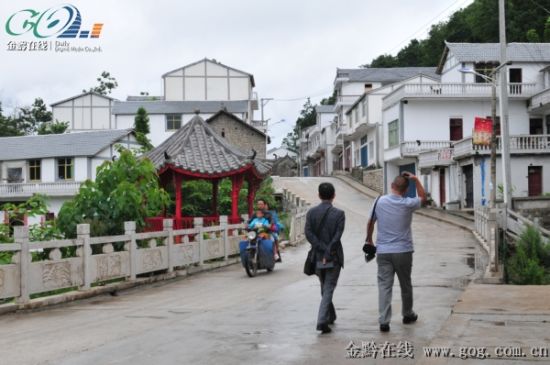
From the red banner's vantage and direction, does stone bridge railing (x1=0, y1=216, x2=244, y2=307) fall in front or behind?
in front

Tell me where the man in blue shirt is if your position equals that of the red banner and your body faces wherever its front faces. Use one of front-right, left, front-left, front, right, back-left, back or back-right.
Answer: front

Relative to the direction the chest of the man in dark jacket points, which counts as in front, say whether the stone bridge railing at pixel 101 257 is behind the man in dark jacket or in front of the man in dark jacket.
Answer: in front

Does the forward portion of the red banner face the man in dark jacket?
yes

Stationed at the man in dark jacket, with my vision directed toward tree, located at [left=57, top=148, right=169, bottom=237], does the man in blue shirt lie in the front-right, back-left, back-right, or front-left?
back-right

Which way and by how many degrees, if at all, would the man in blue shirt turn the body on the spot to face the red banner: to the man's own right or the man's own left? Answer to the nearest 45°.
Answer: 0° — they already face it

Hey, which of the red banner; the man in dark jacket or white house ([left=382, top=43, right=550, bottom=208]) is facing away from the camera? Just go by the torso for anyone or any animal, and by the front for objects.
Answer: the man in dark jacket

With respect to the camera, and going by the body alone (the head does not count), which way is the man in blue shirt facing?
away from the camera

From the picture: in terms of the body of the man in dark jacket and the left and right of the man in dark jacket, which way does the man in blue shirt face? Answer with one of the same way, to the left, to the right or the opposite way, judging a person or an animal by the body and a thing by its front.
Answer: the same way

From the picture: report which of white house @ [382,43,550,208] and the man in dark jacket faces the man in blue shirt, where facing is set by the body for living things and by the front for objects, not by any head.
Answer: the white house

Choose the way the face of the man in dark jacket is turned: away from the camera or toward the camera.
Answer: away from the camera

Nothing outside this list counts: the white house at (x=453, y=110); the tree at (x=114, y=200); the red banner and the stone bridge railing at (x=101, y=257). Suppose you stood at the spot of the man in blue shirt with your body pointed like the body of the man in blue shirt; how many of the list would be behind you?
0

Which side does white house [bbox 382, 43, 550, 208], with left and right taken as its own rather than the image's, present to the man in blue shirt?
front

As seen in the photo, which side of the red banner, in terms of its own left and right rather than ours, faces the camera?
front

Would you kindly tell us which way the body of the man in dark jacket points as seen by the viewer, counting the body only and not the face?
away from the camera

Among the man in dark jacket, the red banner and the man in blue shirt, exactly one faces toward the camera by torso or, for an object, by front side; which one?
the red banner
